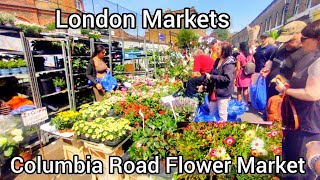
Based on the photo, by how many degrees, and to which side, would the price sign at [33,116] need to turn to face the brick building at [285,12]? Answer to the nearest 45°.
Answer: approximately 90° to its left

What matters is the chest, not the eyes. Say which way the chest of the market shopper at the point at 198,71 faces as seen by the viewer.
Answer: to the viewer's left

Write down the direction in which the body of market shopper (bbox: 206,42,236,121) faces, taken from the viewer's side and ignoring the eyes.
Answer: to the viewer's left

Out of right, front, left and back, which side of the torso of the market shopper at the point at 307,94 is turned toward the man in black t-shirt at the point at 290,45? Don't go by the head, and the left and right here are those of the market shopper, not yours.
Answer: right

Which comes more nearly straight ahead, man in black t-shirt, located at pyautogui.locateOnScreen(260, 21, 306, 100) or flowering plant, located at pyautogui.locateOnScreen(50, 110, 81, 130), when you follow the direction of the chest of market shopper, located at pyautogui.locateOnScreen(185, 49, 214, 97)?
the flowering plant

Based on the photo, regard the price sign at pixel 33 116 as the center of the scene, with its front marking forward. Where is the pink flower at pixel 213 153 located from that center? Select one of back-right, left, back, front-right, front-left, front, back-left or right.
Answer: front-left

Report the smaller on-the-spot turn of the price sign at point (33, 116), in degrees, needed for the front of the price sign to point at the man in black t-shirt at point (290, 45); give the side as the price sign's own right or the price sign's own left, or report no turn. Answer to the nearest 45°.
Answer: approximately 45° to the price sign's own left

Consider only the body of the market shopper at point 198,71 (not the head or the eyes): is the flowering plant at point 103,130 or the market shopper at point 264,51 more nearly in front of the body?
the flowering plant

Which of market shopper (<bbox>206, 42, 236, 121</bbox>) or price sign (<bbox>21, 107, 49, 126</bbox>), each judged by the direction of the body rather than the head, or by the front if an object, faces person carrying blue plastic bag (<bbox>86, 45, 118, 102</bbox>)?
the market shopper

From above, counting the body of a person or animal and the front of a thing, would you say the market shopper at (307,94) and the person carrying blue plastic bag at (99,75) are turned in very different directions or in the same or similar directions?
very different directions

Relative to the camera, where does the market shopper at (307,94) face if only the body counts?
to the viewer's left

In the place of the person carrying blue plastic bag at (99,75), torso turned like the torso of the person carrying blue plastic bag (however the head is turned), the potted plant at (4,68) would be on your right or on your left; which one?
on your right
